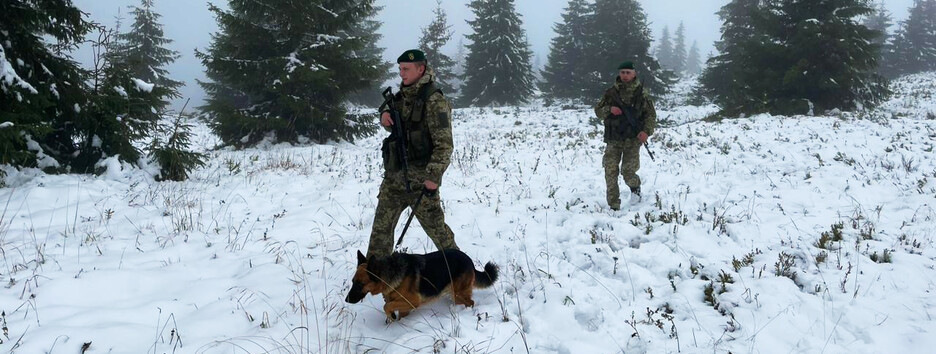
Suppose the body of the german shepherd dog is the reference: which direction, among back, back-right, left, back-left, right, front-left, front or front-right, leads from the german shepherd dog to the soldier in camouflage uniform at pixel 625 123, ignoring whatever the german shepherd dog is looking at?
back-right

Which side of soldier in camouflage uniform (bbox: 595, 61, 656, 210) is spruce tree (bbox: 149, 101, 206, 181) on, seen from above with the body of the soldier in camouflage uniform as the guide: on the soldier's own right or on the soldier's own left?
on the soldier's own right

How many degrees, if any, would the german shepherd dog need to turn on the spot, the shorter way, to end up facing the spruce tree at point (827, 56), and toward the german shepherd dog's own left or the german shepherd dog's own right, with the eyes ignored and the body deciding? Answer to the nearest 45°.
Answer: approximately 135° to the german shepherd dog's own right

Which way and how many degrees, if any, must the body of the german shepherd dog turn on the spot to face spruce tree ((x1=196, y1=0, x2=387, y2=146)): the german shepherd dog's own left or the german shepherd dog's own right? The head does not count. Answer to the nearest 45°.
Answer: approximately 90° to the german shepherd dog's own right

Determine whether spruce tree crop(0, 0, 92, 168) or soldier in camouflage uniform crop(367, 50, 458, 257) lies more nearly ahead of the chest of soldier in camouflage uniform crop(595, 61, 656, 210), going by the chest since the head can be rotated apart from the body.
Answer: the soldier in camouflage uniform

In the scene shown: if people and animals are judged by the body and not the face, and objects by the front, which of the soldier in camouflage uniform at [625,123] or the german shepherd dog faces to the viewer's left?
the german shepherd dog

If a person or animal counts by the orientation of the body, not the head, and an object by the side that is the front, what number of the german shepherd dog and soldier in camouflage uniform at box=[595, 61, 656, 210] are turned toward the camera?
1

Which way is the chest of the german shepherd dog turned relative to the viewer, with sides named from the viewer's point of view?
facing to the left of the viewer

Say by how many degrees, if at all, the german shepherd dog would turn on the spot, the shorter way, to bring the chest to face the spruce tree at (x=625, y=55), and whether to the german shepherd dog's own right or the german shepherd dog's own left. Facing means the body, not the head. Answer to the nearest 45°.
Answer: approximately 135° to the german shepherd dog's own right

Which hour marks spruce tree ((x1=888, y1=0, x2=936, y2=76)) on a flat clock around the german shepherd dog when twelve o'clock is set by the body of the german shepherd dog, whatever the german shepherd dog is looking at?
The spruce tree is roughly at 5 o'clock from the german shepherd dog.

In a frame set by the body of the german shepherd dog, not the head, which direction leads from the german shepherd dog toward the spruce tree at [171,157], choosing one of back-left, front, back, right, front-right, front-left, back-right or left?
front-right

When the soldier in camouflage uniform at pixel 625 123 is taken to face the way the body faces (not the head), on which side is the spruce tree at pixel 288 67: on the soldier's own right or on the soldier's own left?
on the soldier's own right

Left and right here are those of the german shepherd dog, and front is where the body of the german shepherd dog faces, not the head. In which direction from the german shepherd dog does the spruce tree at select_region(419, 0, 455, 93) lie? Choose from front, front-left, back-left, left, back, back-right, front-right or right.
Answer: right
